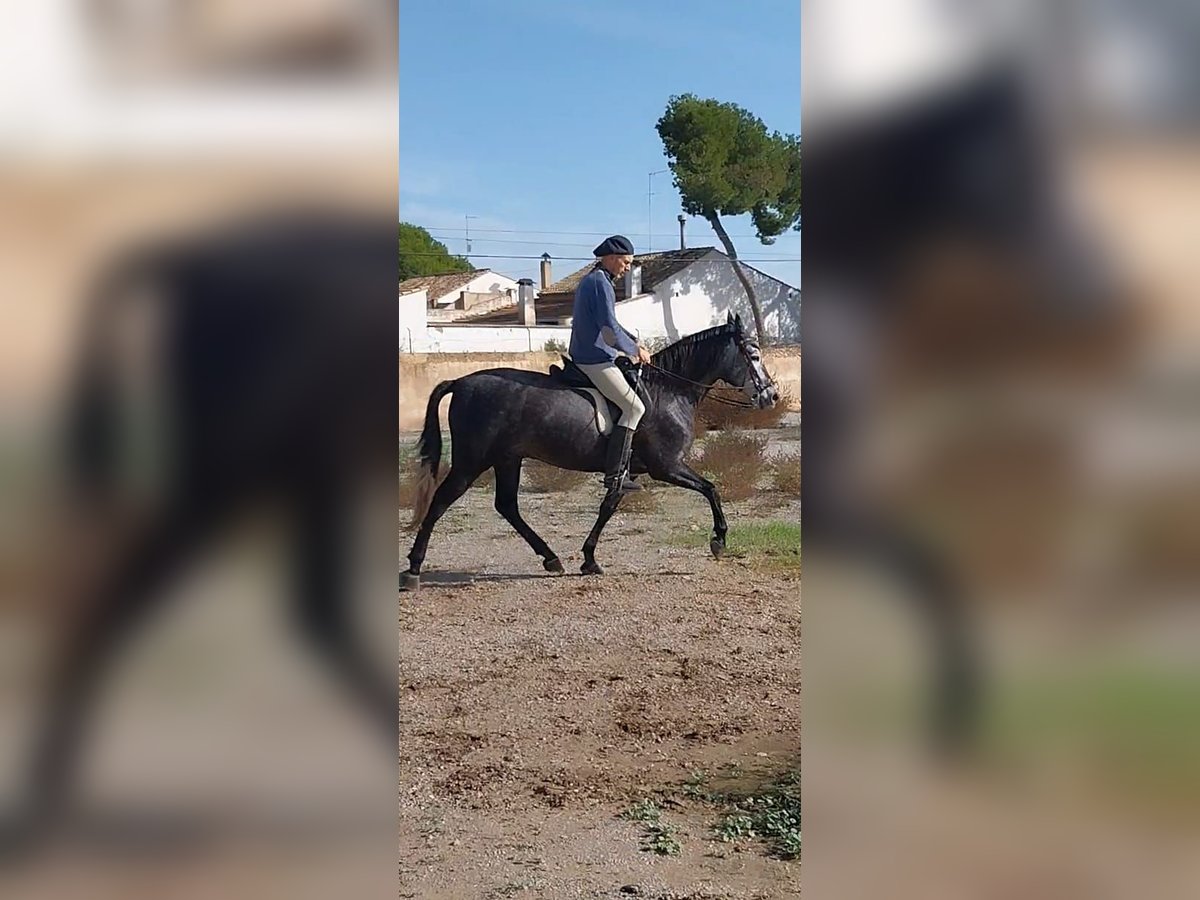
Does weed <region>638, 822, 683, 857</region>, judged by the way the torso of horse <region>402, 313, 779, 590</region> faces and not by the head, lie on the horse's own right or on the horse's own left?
on the horse's own right

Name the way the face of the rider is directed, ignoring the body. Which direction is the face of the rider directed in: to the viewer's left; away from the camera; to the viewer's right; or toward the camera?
to the viewer's right

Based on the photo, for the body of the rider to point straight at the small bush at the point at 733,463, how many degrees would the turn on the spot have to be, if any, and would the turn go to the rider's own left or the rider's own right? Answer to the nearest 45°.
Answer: approximately 90° to the rider's own left

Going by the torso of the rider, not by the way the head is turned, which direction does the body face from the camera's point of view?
to the viewer's right

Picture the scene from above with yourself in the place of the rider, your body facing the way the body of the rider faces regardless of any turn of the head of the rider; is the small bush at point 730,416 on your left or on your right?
on your left

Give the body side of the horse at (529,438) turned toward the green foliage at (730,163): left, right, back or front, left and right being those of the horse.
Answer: left

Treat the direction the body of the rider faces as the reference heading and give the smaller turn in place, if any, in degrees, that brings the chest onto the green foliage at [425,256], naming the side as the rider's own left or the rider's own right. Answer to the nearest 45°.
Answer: approximately 90° to the rider's own left

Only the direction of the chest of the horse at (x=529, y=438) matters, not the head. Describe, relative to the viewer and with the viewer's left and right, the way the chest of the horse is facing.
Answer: facing to the right of the viewer

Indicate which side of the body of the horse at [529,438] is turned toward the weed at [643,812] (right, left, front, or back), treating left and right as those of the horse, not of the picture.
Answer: right

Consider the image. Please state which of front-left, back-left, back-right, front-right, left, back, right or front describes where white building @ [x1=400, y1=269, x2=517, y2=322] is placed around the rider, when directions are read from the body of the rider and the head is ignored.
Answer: left

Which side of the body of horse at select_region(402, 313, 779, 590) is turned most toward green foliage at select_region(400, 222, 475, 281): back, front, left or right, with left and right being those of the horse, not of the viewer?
left

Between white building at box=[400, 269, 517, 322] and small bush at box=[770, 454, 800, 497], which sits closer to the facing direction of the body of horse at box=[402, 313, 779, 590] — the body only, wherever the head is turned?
the small bush

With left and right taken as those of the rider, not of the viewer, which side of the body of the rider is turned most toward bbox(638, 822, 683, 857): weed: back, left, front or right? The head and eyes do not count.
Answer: right
